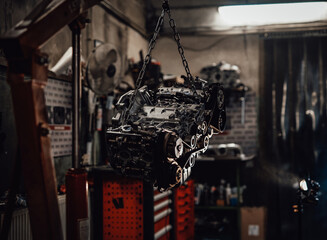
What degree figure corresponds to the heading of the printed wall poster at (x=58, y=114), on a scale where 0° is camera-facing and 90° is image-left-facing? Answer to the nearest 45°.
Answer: approximately 315°

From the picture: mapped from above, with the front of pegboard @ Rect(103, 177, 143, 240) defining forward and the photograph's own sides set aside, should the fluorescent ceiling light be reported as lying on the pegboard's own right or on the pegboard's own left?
on the pegboard's own left

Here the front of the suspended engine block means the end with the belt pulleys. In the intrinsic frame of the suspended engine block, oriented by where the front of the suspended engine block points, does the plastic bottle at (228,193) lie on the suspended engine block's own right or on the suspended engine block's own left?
on the suspended engine block's own left

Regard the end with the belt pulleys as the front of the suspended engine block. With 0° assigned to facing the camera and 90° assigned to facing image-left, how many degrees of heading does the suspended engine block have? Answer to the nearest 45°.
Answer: approximately 315°

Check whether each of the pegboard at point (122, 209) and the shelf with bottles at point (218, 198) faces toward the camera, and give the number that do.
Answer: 2
